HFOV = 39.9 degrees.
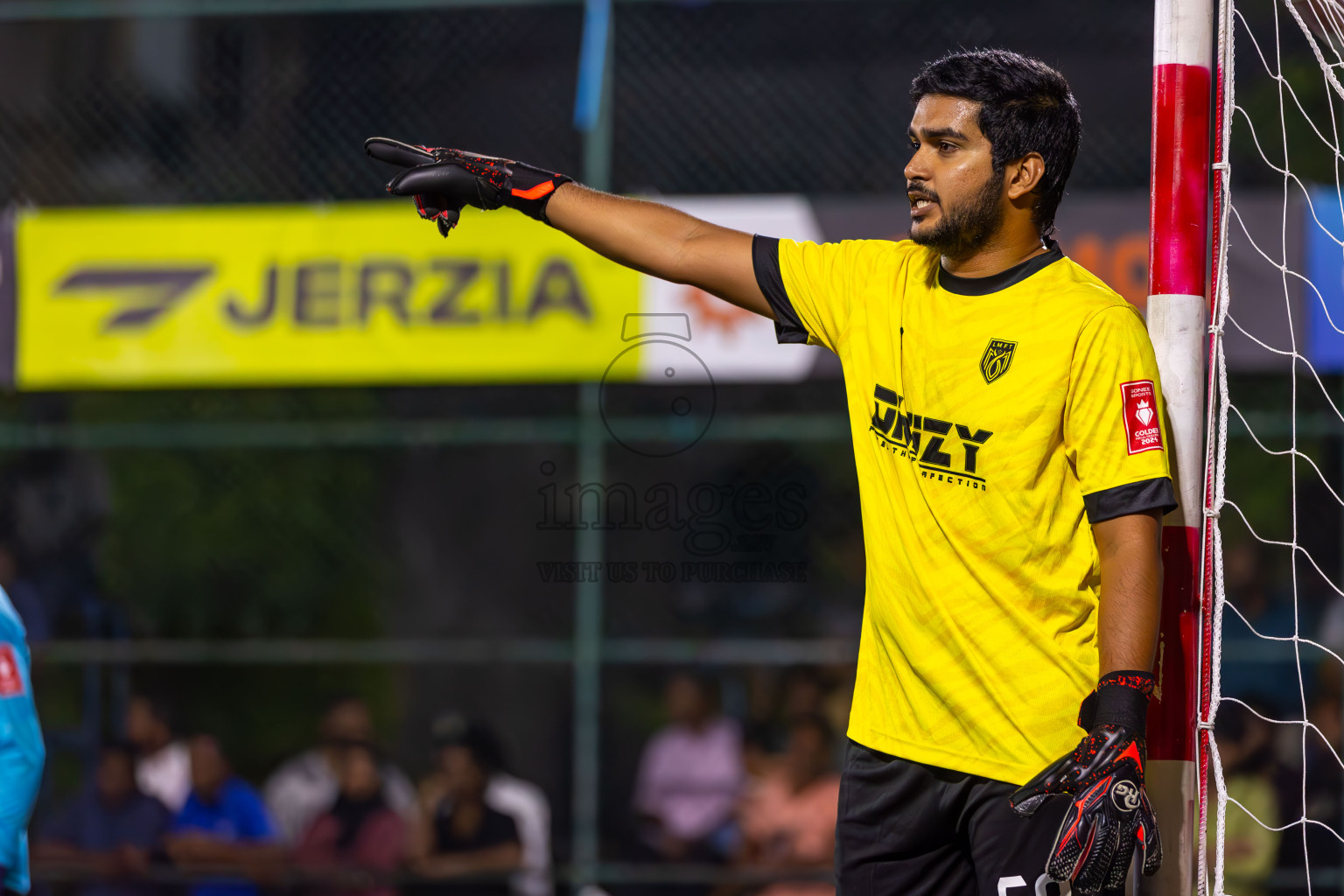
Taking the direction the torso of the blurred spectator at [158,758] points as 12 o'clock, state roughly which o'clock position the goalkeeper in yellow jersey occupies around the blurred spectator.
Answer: The goalkeeper in yellow jersey is roughly at 10 o'clock from the blurred spectator.

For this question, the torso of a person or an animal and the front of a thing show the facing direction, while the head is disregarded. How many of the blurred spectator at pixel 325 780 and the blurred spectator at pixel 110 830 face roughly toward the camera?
2

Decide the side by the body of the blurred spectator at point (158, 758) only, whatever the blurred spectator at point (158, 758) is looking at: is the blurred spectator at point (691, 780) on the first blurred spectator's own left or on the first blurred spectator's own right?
on the first blurred spectator's own left

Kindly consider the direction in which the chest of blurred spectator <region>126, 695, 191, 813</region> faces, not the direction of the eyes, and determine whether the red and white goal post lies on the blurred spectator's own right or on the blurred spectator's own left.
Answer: on the blurred spectator's own left

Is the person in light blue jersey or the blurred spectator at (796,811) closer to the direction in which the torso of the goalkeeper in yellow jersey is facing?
the person in light blue jersey

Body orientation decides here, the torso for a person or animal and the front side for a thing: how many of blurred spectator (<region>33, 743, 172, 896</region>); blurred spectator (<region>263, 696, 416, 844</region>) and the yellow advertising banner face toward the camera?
3

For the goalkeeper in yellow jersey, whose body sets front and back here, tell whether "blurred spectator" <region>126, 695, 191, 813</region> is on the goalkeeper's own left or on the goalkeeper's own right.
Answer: on the goalkeeper's own right

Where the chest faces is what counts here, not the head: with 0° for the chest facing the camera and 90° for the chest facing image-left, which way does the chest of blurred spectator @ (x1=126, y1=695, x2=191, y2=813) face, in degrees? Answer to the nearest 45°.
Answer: approximately 45°

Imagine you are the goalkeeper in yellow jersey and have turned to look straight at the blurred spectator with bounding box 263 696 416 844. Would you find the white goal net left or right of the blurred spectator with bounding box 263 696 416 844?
right

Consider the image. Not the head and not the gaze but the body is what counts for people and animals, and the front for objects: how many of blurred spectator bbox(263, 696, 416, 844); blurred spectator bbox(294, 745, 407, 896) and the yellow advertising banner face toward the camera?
3

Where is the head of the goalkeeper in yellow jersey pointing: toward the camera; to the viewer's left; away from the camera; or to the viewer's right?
to the viewer's left
